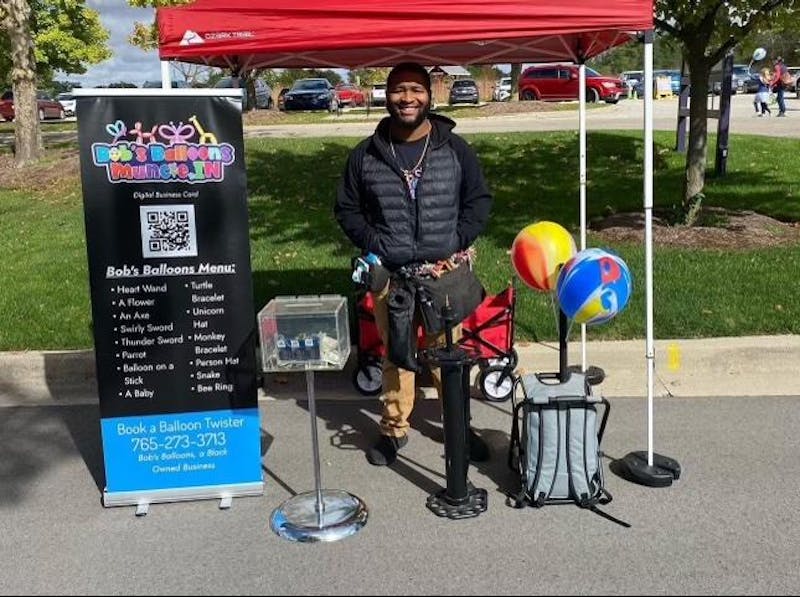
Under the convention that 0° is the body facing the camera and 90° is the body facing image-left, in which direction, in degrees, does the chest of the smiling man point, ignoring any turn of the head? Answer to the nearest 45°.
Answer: approximately 0°
